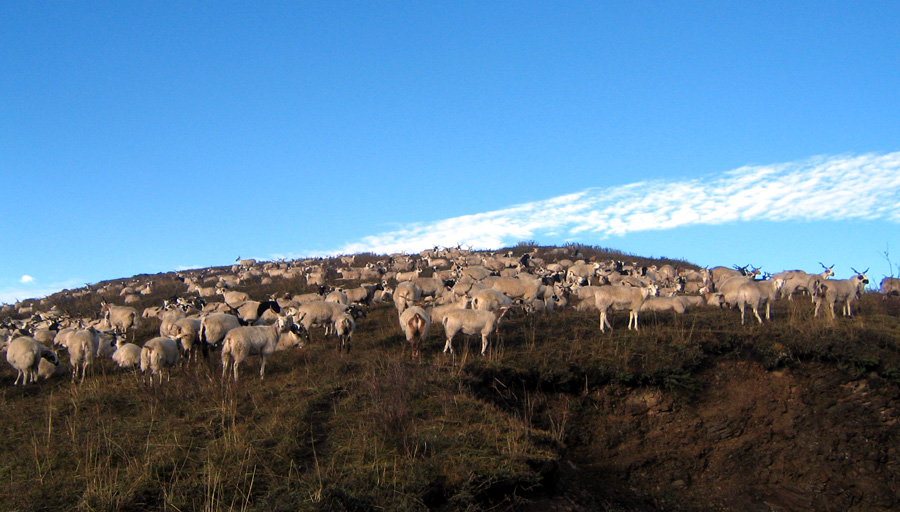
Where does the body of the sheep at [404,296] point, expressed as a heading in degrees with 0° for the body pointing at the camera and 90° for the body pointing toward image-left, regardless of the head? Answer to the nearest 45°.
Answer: approximately 180°

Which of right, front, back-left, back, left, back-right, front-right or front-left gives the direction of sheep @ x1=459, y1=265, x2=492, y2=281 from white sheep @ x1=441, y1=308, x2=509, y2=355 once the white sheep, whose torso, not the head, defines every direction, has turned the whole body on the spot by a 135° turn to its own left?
front-right

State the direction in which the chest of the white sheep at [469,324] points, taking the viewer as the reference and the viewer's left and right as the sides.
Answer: facing to the right of the viewer

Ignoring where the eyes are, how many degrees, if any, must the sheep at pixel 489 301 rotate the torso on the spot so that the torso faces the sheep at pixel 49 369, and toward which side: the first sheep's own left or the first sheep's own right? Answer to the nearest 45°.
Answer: approximately 180°

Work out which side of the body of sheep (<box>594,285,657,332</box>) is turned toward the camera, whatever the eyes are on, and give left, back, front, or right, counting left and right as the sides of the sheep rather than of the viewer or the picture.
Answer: right

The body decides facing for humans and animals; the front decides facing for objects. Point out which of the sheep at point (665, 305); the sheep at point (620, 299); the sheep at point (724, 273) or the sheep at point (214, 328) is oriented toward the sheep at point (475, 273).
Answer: the sheep at point (214, 328)
